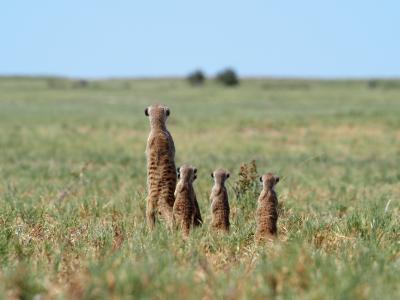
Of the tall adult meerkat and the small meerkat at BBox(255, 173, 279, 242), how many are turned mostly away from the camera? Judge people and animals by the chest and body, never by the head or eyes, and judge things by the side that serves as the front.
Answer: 2

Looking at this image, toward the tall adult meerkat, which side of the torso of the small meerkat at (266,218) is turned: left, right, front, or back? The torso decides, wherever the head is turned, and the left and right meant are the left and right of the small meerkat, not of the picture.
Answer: left

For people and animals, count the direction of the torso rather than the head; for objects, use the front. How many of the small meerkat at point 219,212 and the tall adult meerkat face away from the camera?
2

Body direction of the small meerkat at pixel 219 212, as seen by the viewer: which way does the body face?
away from the camera

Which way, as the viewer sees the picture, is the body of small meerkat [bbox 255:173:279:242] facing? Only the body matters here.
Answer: away from the camera

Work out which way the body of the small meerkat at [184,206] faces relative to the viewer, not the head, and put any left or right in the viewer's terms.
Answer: facing away from the viewer

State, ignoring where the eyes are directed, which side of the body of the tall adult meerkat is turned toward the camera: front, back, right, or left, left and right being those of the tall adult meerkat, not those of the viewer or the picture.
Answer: back

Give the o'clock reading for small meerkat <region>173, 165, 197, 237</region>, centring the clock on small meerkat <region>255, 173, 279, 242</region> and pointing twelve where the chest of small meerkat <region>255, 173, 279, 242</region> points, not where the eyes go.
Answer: small meerkat <region>173, 165, 197, 237</region> is roughly at 9 o'clock from small meerkat <region>255, 173, 279, 242</region>.

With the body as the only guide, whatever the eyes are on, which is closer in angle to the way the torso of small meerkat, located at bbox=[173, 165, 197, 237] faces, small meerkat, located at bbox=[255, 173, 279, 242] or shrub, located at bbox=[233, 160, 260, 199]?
the shrub

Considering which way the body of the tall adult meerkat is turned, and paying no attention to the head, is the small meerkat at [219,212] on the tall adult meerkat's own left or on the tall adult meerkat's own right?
on the tall adult meerkat's own right
